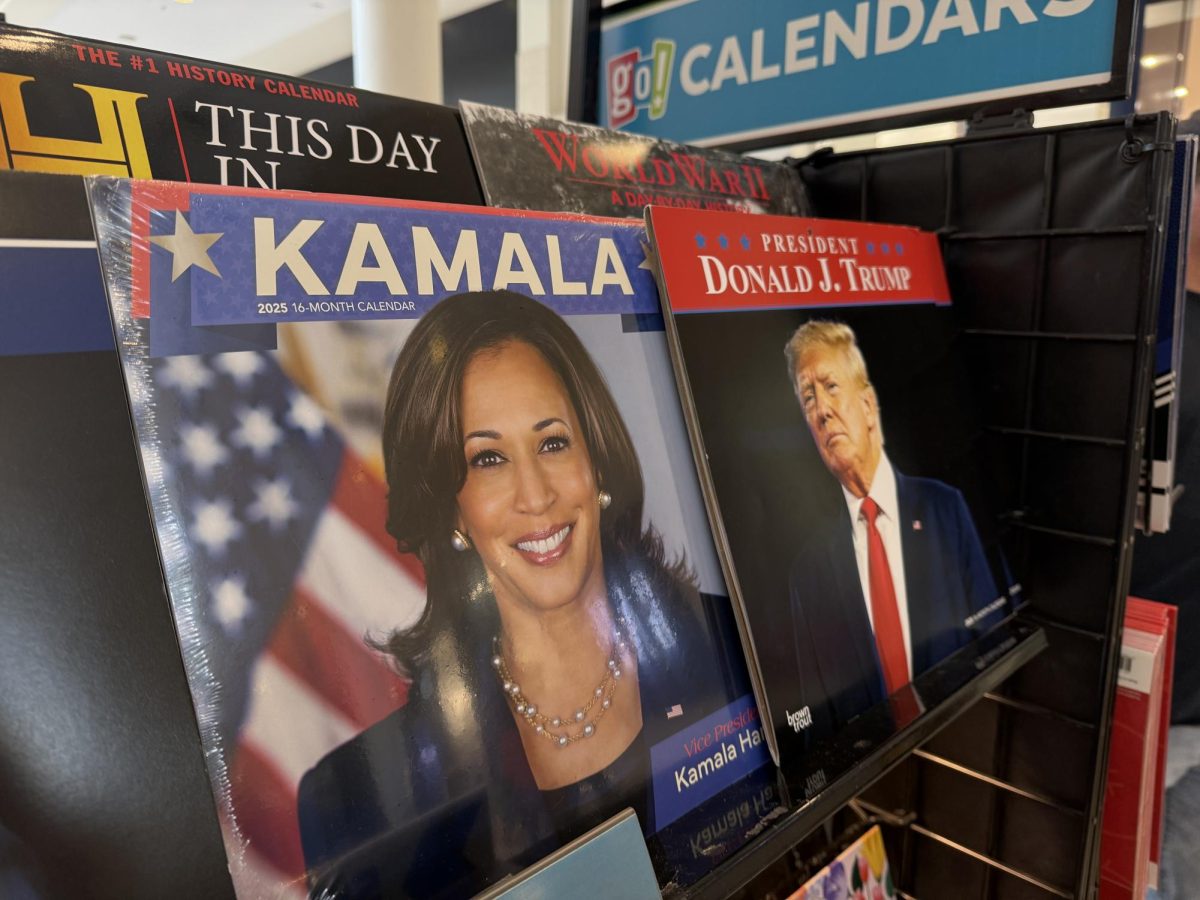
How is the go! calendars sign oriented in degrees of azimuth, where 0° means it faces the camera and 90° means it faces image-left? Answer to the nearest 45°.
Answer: approximately 45°
